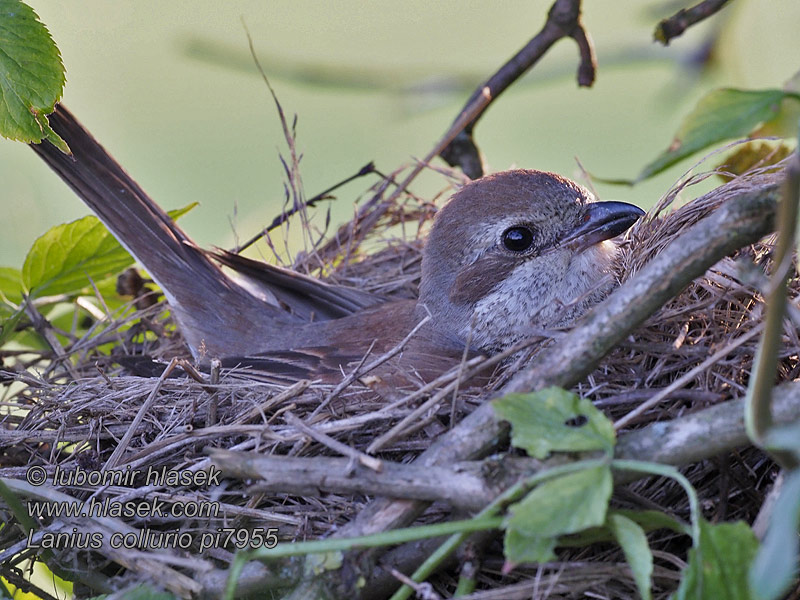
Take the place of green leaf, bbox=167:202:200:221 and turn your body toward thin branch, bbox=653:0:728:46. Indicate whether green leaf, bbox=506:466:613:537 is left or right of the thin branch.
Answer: right

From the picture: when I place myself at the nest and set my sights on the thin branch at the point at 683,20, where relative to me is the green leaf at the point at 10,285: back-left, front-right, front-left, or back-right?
back-left

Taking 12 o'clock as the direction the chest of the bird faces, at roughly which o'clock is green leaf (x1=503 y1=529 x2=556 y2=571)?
The green leaf is roughly at 3 o'clock from the bird.

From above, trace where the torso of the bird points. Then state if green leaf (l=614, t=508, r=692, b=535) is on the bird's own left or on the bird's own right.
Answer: on the bird's own right

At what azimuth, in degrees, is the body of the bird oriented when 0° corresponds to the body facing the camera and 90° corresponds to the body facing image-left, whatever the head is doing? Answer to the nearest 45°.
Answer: approximately 270°

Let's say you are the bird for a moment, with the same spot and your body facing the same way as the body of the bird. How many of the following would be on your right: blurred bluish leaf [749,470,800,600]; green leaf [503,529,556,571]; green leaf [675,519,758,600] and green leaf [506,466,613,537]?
4

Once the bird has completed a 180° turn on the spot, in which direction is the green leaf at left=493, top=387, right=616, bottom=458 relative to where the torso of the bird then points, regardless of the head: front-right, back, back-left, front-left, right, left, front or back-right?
left

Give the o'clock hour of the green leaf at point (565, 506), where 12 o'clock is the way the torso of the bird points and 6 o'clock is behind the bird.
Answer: The green leaf is roughly at 3 o'clock from the bird.

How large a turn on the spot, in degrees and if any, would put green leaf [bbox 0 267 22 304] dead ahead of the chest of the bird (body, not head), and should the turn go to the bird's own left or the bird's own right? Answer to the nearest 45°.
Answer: approximately 180°
